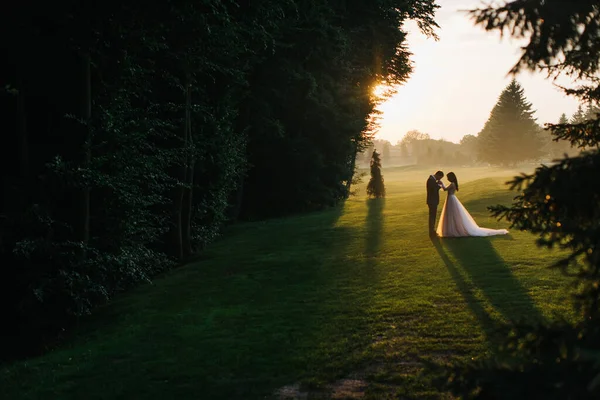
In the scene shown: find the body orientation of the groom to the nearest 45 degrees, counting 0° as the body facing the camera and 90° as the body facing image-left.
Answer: approximately 270°
